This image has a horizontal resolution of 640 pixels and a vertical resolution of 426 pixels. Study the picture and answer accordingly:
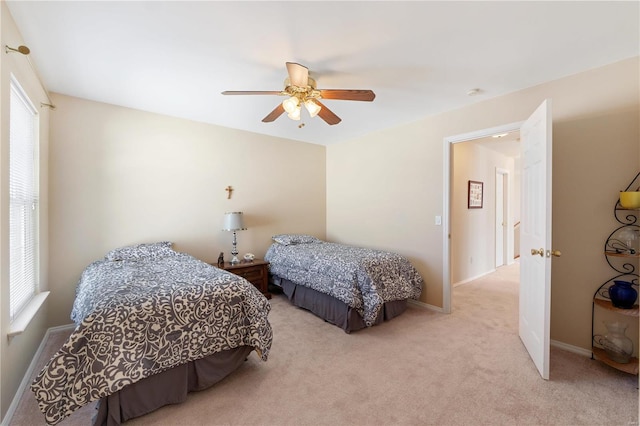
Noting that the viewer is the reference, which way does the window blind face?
facing to the right of the viewer

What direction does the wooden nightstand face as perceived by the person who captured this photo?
facing the viewer and to the right of the viewer

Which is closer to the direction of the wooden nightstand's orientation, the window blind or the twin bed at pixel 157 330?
the twin bed

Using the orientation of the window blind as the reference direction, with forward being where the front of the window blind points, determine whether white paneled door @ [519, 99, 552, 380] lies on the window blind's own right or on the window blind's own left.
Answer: on the window blind's own right

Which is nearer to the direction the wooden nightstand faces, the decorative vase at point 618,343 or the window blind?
the decorative vase

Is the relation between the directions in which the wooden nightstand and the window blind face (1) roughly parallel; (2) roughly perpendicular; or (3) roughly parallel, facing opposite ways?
roughly perpendicular

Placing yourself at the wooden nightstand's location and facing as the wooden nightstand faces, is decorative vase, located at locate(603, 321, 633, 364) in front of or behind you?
in front

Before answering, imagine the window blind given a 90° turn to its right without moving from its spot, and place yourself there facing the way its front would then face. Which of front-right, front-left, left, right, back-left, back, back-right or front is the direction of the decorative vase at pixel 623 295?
front-left

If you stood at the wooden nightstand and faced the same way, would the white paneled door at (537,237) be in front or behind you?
in front
